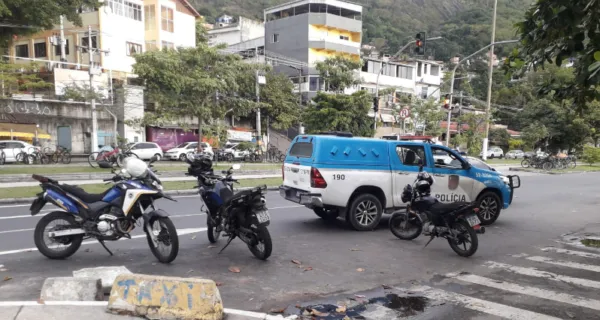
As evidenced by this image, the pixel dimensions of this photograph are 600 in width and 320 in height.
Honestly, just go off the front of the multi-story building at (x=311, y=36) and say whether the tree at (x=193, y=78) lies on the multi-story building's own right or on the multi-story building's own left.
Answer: on the multi-story building's own right

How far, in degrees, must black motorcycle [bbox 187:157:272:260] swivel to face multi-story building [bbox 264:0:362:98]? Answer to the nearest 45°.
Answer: approximately 45° to its right

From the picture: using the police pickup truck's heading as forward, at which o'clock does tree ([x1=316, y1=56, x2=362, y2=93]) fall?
The tree is roughly at 10 o'clock from the police pickup truck.

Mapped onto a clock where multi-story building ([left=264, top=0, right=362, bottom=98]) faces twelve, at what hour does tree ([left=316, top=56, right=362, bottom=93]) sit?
The tree is roughly at 1 o'clock from the multi-story building.

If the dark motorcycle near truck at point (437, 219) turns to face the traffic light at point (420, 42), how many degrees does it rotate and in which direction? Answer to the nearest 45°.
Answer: approximately 45° to its right

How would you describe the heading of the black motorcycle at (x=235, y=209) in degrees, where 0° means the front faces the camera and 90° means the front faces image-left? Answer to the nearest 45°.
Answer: approximately 135°

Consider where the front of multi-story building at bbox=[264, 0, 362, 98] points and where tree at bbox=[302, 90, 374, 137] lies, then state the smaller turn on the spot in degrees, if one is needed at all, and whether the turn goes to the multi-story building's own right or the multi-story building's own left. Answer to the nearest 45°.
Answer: approximately 45° to the multi-story building's own right

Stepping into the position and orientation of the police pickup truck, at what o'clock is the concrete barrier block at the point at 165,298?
The concrete barrier block is roughly at 5 o'clock from the police pickup truck.

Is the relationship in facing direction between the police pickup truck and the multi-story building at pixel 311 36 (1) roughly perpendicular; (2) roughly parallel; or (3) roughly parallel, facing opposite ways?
roughly perpendicular

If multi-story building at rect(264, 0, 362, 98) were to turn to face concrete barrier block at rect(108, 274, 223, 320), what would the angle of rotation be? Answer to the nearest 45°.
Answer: approximately 45° to its right

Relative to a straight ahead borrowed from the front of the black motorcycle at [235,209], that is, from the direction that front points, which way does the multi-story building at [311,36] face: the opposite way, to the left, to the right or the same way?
the opposite way
